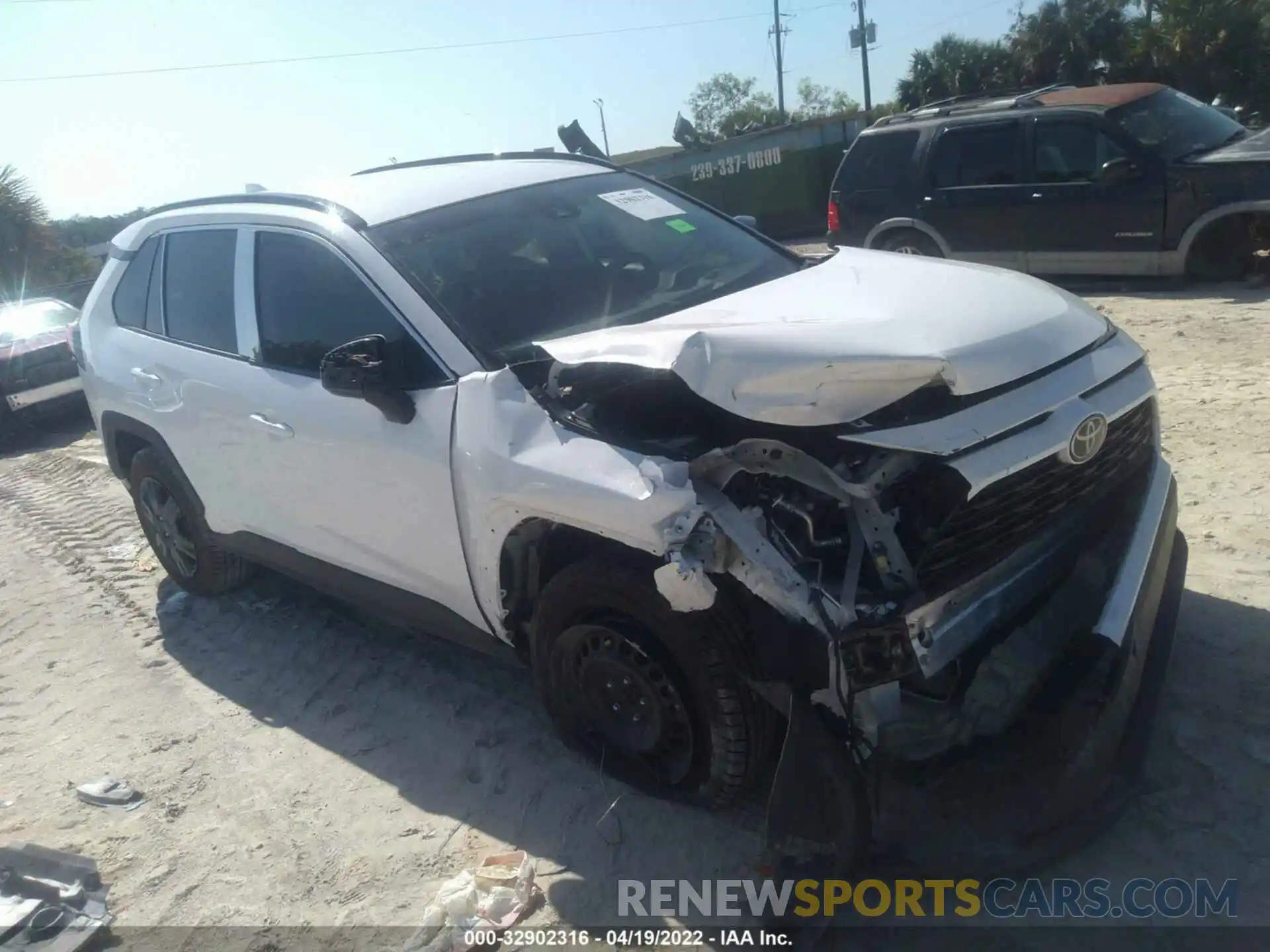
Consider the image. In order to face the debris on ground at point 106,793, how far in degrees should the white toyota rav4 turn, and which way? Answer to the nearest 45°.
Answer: approximately 135° to its right

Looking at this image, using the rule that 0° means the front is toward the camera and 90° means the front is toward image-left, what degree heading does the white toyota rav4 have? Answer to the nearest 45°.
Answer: approximately 315°

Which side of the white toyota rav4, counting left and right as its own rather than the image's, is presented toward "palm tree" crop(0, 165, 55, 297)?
back

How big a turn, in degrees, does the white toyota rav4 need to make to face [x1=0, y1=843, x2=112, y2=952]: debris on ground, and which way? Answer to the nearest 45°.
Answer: approximately 135° to its right

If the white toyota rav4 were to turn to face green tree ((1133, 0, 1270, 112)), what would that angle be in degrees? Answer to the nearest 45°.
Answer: approximately 90° to its left

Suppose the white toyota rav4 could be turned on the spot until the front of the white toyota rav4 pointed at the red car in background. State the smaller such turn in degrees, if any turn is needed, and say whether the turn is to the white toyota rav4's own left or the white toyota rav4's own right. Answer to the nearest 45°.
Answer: approximately 180°

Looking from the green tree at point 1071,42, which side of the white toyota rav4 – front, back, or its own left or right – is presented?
left

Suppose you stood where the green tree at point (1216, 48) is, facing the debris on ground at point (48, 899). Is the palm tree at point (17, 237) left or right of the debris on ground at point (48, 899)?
right

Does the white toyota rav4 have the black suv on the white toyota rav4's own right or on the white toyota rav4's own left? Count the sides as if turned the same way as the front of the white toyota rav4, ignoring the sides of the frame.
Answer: on the white toyota rav4's own left

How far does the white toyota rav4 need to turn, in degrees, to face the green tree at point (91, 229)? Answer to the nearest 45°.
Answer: approximately 180°
